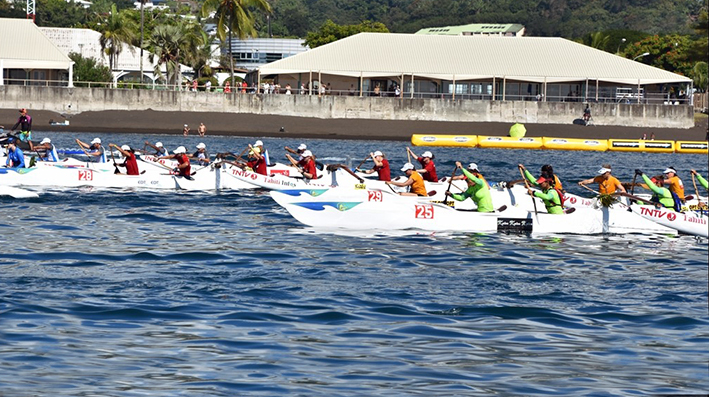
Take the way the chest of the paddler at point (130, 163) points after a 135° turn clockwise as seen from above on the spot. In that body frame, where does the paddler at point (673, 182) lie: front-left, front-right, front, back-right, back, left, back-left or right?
right

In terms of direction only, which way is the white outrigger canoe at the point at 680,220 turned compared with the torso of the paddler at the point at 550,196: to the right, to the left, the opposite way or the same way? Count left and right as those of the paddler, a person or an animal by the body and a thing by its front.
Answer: the same way

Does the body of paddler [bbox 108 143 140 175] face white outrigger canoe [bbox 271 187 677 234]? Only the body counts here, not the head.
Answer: no

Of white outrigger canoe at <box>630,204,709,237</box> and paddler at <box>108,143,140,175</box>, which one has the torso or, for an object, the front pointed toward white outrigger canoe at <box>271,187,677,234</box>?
white outrigger canoe at <box>630,204,709,237</box>

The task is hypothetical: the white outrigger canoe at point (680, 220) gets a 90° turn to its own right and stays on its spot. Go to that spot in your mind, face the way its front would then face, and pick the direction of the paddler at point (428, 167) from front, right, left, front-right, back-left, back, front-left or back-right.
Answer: front-left

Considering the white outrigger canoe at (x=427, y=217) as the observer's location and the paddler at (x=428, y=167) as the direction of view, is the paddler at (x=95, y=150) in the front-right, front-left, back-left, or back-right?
front-left

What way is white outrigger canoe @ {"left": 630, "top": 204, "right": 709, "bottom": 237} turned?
to the viewer's left

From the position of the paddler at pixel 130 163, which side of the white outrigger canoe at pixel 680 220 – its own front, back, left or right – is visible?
front

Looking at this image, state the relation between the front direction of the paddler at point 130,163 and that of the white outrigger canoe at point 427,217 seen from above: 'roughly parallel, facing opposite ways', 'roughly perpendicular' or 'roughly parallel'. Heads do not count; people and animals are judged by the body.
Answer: roughly parallel

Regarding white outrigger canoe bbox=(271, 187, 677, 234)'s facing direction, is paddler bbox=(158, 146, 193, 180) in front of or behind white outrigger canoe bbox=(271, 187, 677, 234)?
in front

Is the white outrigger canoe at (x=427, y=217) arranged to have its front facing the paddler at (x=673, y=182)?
no

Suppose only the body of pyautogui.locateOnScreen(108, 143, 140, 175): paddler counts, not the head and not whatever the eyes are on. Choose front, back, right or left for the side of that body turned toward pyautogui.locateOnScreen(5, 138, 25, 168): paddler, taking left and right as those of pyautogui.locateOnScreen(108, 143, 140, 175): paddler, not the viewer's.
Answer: front

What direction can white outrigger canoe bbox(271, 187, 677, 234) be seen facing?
to the viewer's left

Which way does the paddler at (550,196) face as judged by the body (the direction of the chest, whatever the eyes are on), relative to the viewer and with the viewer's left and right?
facing to the left of the viewer

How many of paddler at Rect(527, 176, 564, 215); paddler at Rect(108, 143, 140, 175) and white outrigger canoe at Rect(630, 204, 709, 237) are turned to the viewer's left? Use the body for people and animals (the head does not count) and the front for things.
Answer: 3

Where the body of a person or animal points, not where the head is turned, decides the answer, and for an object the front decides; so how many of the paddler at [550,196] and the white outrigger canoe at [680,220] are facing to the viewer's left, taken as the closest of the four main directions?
2

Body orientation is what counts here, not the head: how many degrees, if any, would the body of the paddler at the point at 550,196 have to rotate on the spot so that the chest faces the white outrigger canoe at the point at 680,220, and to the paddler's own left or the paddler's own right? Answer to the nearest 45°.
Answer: approximately 180°

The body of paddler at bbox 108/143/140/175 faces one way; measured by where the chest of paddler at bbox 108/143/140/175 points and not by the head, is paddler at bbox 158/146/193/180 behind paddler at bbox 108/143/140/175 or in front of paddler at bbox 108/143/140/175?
behind

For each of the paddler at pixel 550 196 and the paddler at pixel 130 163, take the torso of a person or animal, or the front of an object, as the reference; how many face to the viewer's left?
2
